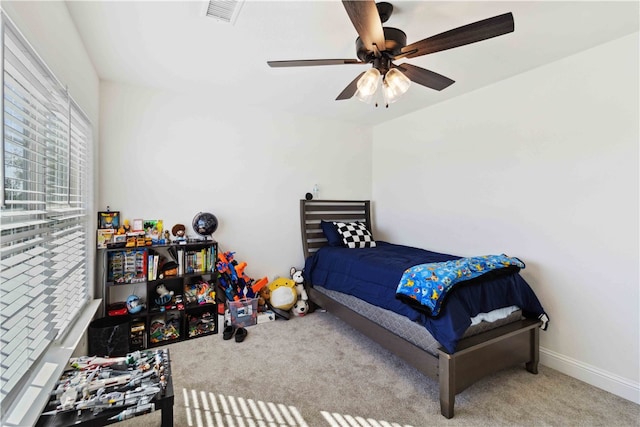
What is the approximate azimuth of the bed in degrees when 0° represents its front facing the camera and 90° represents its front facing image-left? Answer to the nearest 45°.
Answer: approximately 315°

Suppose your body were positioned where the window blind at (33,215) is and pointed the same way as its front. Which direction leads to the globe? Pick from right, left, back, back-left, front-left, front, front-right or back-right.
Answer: front-left

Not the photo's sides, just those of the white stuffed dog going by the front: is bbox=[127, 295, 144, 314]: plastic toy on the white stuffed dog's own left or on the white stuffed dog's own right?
on the white stuffed dog's own right

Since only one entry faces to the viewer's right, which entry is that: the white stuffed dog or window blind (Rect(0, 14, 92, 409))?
the window blind

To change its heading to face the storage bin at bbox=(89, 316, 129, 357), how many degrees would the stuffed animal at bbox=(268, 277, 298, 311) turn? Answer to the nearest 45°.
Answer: approximately 45° to its right

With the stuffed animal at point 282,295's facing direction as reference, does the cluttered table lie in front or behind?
in front

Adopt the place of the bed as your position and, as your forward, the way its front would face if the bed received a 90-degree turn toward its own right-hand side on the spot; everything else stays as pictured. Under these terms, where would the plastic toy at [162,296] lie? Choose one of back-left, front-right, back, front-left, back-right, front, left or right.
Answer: front-right

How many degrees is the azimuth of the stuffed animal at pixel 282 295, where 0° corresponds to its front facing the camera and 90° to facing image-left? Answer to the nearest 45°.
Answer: approximately 0°

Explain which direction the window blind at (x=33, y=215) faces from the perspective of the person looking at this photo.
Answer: facing to the right of the viewer

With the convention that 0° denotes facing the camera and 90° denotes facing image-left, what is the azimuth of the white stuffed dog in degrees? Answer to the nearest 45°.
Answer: approximately 0°

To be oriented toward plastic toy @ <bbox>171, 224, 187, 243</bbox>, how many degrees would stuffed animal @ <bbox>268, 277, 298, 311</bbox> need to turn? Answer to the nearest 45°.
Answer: approximately 90° to its right
